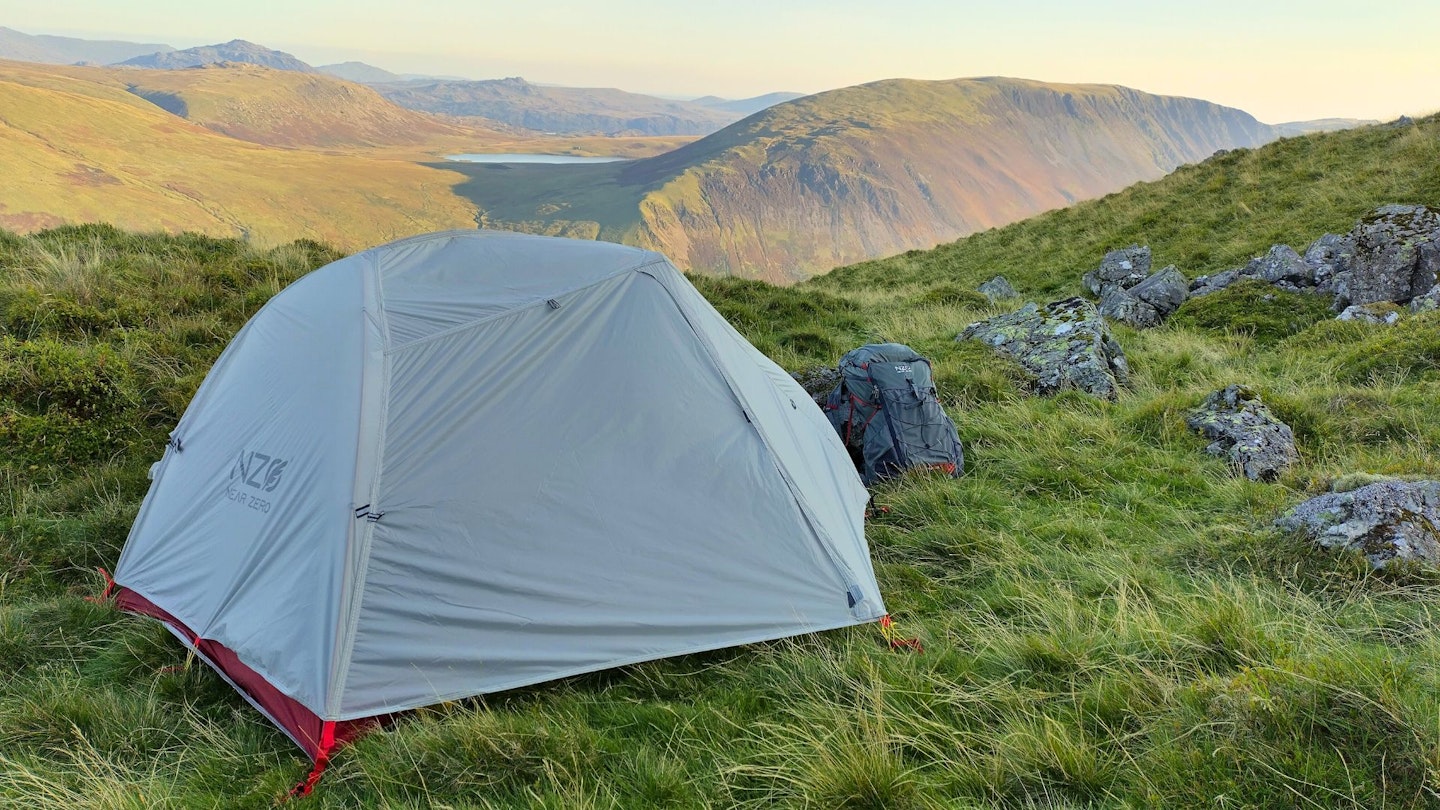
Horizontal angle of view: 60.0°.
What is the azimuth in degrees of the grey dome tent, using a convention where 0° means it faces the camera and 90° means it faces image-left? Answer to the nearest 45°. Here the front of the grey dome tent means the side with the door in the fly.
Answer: approximately 315°

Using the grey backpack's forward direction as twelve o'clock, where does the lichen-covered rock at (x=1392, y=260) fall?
The lichen-covered rock is roughly at 9 o'clock from the grey backpack.

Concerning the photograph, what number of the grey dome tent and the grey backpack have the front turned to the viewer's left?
0

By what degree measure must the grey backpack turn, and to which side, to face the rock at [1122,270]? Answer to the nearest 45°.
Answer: approximately 135° to its left

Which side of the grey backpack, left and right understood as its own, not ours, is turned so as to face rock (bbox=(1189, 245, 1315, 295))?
left

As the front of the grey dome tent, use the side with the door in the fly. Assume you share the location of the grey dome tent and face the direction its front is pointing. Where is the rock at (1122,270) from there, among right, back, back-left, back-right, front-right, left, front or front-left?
left

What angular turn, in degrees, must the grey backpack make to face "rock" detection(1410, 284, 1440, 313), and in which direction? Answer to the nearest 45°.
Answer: approximately 90° to its left

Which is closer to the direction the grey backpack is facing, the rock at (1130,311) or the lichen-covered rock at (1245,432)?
the lichen-covered rock

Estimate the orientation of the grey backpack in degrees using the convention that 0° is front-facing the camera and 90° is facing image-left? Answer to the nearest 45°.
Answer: approximately 315°
